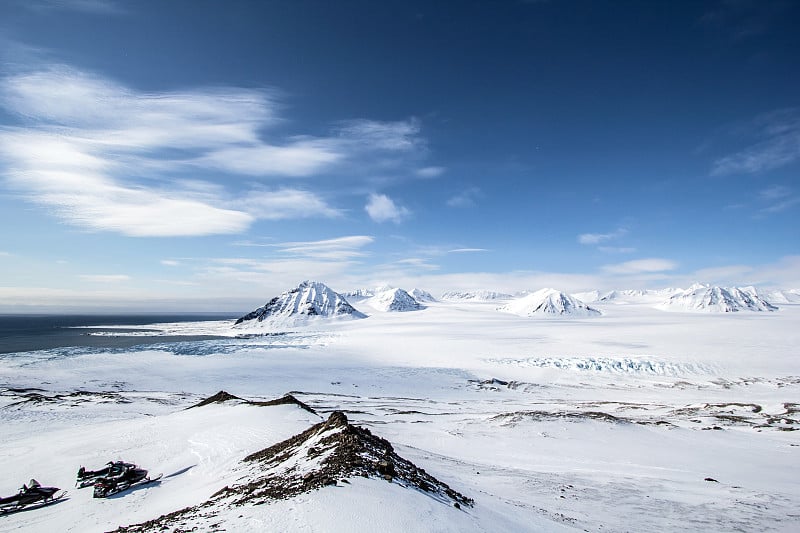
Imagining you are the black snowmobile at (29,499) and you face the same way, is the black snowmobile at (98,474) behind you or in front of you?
in front

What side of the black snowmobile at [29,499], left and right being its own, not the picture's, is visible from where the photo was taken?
right

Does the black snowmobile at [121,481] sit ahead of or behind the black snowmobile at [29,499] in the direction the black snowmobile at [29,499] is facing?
ahead

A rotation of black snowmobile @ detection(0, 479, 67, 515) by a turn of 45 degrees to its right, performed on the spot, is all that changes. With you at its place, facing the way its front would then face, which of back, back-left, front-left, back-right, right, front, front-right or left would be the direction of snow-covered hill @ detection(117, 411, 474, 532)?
front
